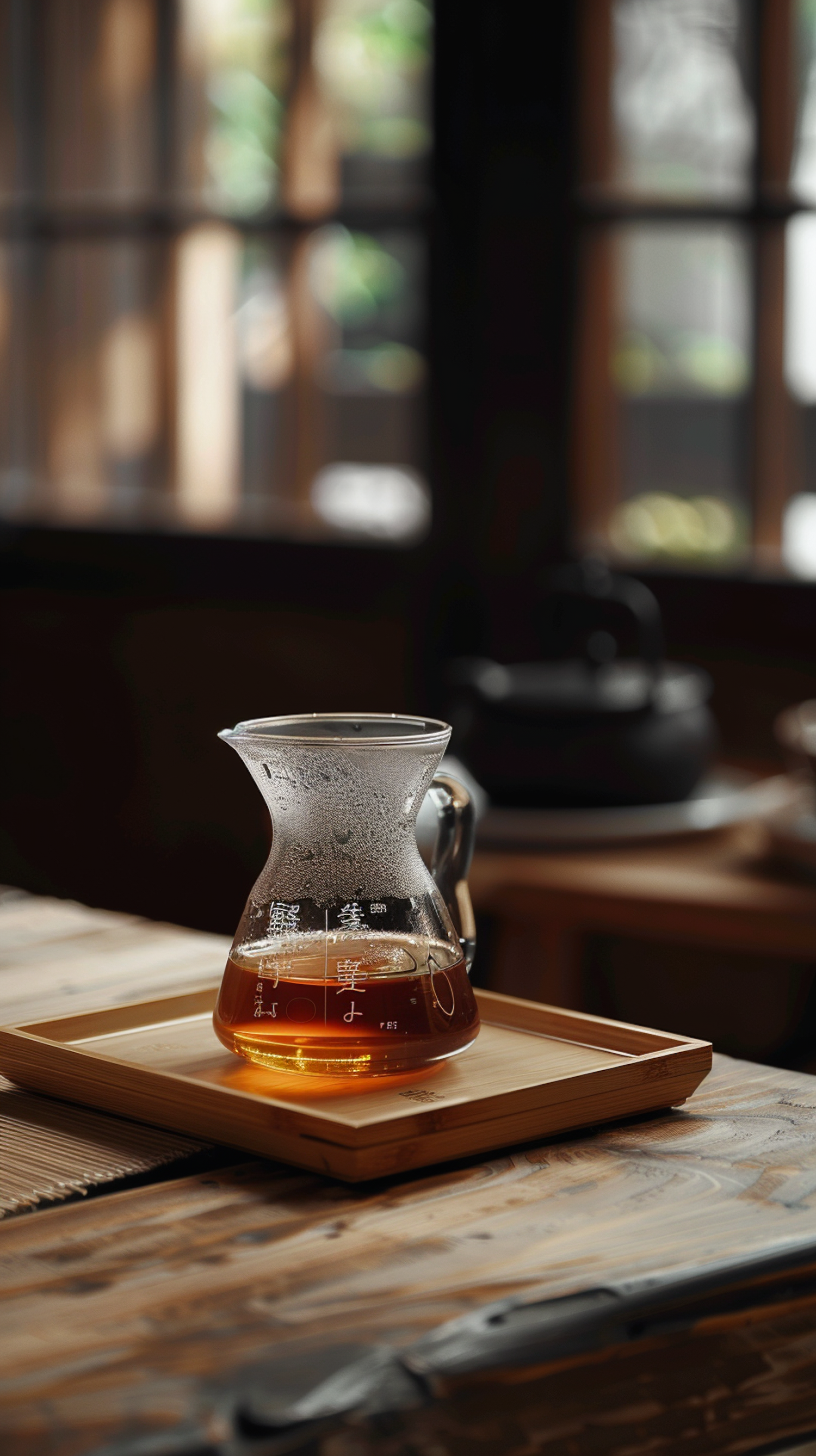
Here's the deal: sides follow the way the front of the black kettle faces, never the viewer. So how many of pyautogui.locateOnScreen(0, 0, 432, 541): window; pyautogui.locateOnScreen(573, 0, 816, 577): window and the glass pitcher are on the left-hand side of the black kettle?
1

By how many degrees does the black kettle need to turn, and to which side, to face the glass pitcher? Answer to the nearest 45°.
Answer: approximately 90° to its left

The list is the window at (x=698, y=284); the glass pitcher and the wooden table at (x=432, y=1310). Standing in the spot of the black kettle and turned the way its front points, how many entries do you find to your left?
2

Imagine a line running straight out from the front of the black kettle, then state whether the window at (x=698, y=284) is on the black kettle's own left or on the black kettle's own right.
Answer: on the black kettle's own right

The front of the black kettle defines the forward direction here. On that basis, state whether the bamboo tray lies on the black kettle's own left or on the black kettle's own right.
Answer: on the black kettle's own left

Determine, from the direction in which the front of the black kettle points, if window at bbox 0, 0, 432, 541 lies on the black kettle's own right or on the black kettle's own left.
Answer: on the black kettle's own right

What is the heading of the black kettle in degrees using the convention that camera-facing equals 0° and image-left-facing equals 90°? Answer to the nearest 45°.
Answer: approximately 90°

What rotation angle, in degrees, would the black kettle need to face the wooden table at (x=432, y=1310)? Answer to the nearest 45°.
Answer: approximately 90° to its left
